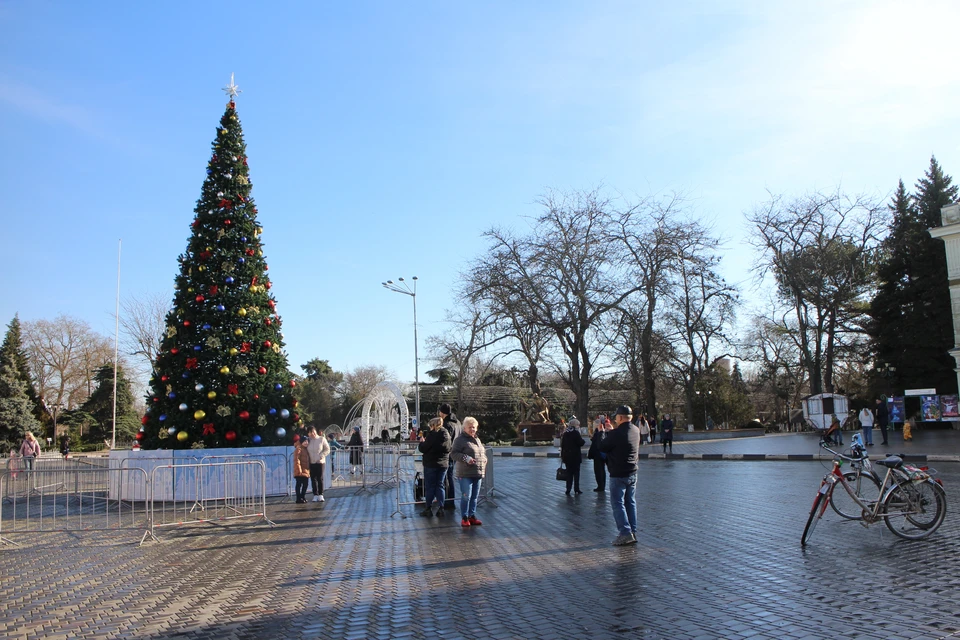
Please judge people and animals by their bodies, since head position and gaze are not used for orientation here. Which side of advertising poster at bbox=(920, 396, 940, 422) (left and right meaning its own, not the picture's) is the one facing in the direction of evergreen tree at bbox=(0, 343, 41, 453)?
right

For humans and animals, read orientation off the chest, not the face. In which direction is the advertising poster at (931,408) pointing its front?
toward the camera

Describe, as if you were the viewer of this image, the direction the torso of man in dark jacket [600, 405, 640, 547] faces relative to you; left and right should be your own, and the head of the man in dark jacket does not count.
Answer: facing away from the viewer and to the left of the viewer

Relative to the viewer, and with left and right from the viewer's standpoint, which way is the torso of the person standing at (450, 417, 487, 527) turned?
facing the viewer and to the right of the viewer

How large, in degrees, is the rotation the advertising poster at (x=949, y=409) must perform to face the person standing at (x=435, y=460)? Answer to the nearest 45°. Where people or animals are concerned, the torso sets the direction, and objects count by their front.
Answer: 0° — it already faces them

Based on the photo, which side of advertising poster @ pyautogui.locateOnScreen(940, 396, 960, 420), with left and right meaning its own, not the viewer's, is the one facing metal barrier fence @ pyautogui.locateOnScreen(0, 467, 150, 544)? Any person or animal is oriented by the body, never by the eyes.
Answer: front

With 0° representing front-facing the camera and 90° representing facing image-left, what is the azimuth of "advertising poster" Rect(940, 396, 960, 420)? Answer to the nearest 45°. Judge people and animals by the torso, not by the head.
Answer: approximately 0°

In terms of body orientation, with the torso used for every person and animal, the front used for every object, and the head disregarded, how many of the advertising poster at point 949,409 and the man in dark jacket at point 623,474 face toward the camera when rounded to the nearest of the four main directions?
1

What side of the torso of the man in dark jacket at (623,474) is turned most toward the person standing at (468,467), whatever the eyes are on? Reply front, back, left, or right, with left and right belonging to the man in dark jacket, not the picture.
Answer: front
